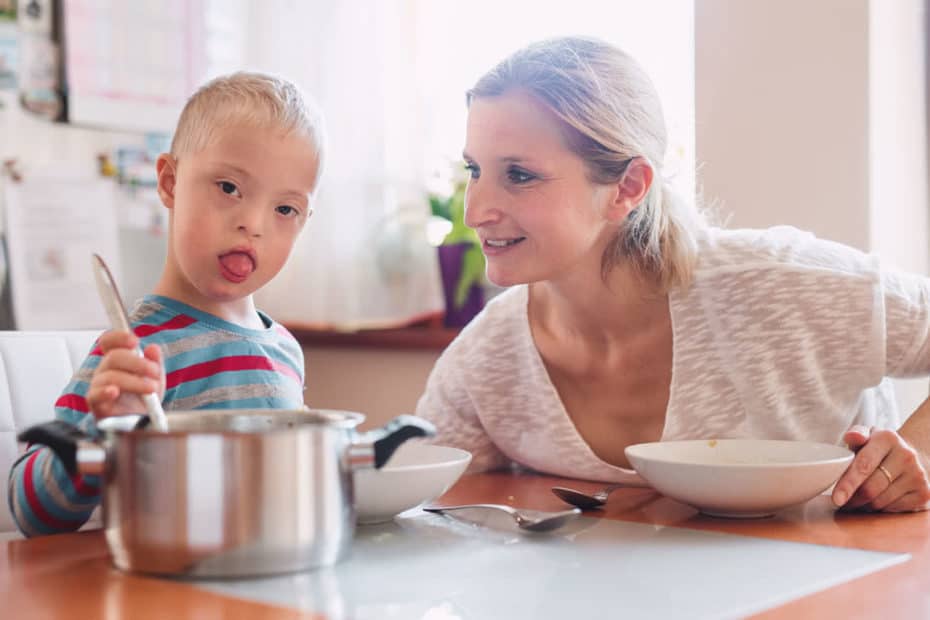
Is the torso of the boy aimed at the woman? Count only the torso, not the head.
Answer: no

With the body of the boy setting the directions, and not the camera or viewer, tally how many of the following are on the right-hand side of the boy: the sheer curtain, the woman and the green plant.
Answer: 0

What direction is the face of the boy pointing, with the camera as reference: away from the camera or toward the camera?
toward the camera

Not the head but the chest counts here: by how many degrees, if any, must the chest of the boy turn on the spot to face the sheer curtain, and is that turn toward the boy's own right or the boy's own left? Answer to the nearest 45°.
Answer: approximately 135° to the boy's own left

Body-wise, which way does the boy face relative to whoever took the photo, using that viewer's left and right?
facing the viewer and to the right of the viewer

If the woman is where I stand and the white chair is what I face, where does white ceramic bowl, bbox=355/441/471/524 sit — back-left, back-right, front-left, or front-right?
front-left

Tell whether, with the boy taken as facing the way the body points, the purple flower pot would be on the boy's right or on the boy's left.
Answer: on the boy's left

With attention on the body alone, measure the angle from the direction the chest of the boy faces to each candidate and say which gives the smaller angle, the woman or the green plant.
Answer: the woman

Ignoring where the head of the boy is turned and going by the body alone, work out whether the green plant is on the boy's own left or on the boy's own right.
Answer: on the boy's own left

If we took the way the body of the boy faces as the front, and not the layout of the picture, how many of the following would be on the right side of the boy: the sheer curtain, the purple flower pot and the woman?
0
